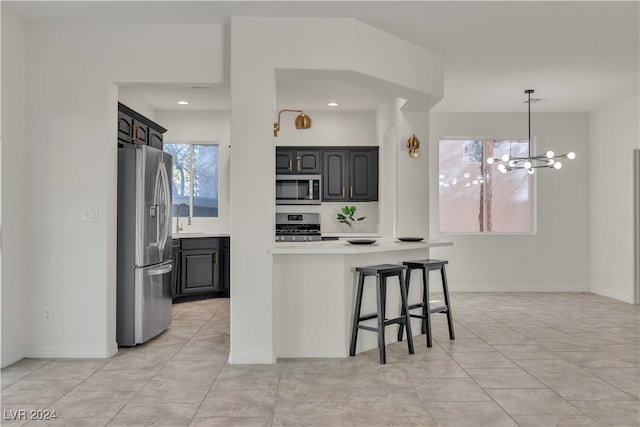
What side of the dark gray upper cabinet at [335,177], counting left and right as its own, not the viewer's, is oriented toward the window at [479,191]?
left

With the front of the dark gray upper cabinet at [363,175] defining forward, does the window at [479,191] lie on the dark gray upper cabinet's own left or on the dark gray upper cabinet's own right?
on the dark gray upper cabinet's own left

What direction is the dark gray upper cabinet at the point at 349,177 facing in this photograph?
toward the camera

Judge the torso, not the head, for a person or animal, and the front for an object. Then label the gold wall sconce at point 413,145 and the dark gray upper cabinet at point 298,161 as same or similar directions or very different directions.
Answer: same or similar directions

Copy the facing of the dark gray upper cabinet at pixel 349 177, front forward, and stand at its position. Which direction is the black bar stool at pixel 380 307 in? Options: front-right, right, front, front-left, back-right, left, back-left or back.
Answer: front

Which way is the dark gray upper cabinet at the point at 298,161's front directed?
toward the camera

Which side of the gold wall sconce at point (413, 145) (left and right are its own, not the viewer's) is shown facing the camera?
front

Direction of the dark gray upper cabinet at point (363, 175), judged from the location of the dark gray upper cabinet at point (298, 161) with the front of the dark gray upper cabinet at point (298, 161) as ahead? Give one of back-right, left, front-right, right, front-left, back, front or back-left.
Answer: left

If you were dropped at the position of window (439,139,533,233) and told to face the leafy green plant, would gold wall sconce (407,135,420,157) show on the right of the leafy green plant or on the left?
left

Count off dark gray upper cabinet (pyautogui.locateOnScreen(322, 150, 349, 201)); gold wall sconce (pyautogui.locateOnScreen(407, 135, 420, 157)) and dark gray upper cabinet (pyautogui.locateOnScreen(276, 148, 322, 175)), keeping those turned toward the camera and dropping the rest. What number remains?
3
